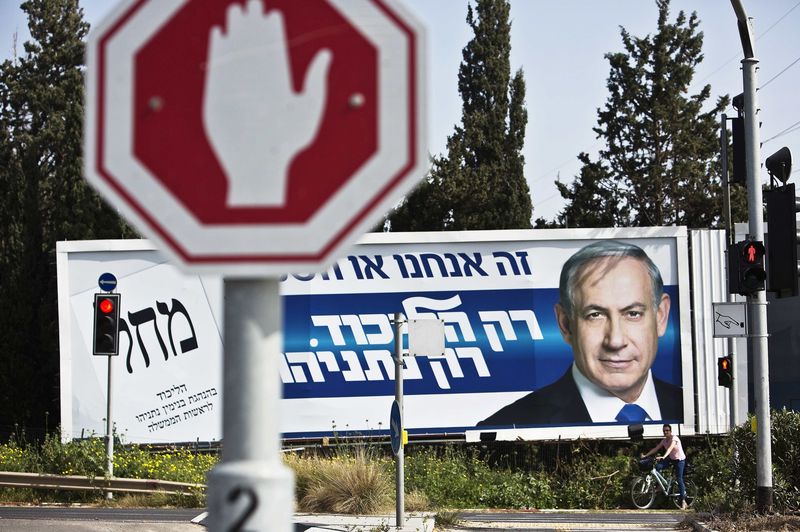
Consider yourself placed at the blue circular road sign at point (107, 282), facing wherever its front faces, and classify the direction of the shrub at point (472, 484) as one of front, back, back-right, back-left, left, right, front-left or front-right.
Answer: front-left

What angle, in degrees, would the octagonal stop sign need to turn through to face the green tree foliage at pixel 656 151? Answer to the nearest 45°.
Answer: approximately 180°

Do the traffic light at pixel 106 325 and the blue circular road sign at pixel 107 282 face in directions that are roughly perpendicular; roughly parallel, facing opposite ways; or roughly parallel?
roughly parallel

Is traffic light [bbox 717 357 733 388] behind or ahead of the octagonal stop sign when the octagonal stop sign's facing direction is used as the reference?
behind

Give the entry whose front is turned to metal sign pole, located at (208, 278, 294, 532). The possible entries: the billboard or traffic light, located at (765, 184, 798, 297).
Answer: the billboard

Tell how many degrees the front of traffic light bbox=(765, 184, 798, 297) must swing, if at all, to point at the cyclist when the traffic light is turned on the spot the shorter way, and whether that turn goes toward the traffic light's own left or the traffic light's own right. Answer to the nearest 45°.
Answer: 0° — it already faces them

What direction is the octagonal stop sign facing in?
toward the camera

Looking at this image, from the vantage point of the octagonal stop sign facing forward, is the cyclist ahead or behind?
behind

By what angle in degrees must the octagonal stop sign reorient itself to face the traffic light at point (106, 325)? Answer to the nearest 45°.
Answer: approximately 180°

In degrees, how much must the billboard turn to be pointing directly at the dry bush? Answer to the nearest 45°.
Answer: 0° — it already faces it

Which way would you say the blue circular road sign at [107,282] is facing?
toward the camera

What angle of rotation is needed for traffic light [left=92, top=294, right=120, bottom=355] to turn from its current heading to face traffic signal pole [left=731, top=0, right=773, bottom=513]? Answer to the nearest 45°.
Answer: approximately 45° to its left

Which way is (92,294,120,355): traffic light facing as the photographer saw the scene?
facing the viewer

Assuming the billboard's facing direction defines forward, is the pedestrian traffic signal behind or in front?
in front

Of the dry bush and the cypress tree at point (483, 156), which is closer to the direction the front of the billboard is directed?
the dry bush

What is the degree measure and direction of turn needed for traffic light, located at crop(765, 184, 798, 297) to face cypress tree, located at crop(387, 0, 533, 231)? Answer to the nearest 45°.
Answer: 0° — it already faces it

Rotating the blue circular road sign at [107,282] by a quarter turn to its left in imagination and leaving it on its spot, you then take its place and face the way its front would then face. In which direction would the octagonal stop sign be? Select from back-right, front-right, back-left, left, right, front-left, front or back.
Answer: right

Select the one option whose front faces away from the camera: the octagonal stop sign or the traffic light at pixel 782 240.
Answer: the traffic light
